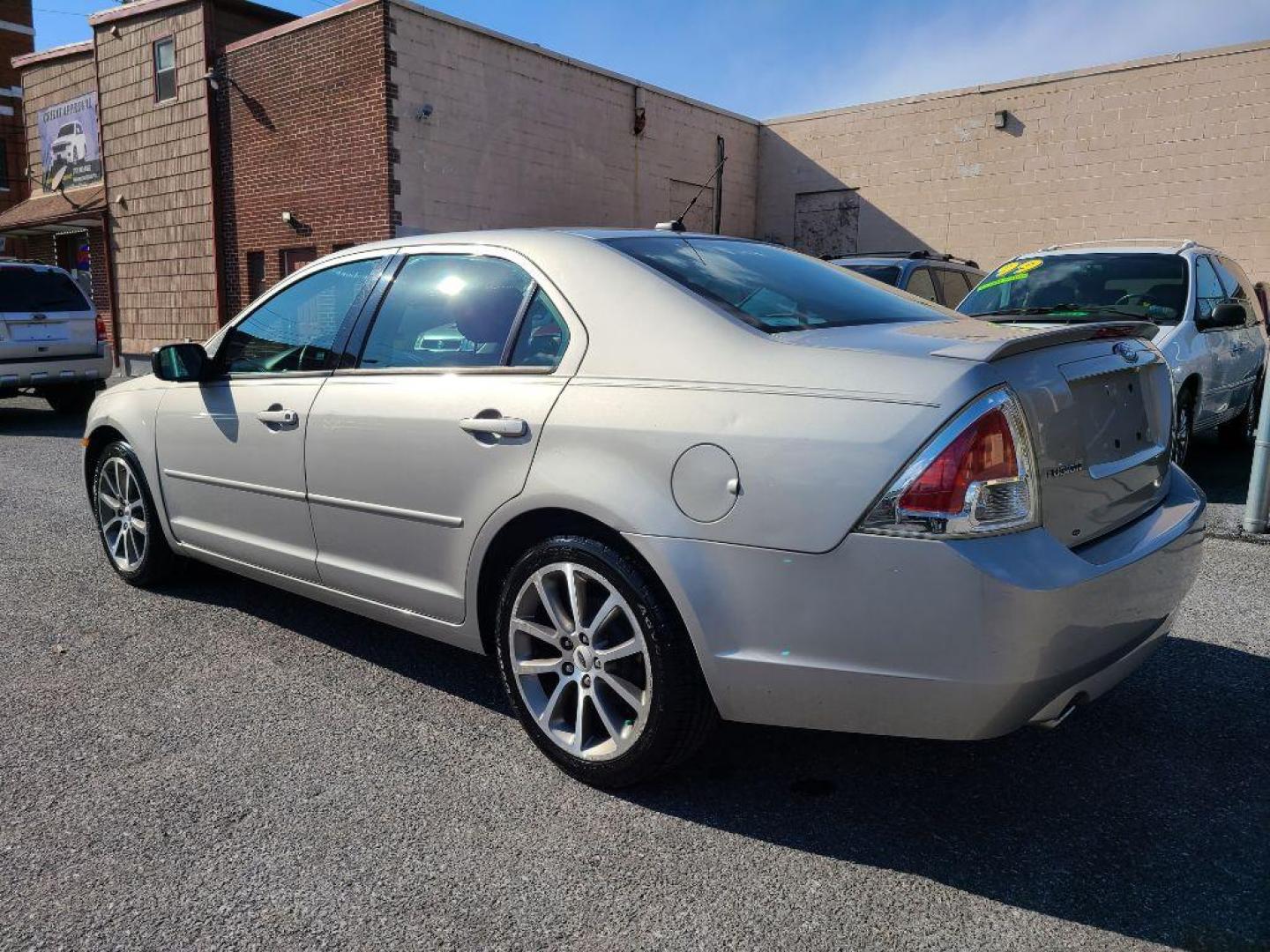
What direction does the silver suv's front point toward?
away from the camera

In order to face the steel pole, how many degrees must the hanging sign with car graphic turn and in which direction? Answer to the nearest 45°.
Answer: approximately 45° to its left

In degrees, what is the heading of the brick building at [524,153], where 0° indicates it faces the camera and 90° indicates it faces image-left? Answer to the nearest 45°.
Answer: approximately 45°

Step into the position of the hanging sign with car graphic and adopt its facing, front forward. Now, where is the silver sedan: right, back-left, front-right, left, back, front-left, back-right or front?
front-left

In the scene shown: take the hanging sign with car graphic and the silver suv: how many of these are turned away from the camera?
1

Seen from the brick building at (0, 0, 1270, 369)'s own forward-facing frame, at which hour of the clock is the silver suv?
The silver suv is roughly at 12 o'clock from the brick building.

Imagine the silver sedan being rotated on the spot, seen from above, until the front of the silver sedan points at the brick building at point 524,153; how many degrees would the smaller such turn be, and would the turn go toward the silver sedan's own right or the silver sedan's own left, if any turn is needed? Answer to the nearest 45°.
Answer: approximately 45° to the silver sedan's own right

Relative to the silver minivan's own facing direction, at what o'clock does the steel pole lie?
The steel pole is roughly at 10 o'clock from the silver minivan.

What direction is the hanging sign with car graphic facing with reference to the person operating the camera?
facing the viewer and to the left of the viewer

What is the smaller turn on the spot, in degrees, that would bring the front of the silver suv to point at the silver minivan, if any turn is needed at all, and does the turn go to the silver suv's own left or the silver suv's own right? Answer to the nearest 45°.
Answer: approximately 135° to the silver suv's own right

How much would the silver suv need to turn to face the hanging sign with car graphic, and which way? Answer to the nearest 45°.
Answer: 0° — it already faces it

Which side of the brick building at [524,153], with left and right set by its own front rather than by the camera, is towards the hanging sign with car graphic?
right

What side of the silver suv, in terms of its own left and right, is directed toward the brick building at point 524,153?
right

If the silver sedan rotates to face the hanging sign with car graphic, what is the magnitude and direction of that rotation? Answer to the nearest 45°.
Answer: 0° — it already faces it
